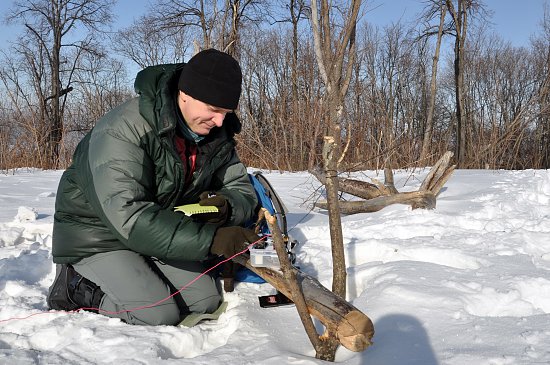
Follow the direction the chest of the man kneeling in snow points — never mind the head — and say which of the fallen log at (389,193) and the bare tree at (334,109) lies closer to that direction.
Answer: the bare tree

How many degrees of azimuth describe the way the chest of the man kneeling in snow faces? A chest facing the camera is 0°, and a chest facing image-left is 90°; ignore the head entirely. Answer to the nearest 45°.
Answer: approximately 315°

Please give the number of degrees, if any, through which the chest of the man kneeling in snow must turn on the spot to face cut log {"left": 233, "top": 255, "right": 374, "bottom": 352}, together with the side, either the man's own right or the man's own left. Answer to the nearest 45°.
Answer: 0° — they already face it

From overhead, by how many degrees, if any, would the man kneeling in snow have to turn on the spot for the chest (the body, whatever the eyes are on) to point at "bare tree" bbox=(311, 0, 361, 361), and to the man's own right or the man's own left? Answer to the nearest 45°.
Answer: approximately 45° to the man's own left

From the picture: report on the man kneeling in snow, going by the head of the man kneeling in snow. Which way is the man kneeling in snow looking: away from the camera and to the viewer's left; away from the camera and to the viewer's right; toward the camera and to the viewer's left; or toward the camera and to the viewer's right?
toward the camera and to the viewer's right

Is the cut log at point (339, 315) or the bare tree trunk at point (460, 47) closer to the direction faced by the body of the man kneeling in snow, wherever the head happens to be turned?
the cut log

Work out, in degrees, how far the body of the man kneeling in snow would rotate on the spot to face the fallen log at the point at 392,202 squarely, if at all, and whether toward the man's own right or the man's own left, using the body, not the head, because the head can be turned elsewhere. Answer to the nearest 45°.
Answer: approximately 90° to the man's own left

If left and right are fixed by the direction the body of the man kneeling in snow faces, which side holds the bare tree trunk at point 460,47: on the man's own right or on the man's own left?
on the man's own left

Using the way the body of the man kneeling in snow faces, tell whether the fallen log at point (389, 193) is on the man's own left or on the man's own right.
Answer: on the man's own left

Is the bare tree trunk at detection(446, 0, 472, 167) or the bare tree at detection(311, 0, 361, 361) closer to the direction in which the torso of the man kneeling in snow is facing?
the bare tree
